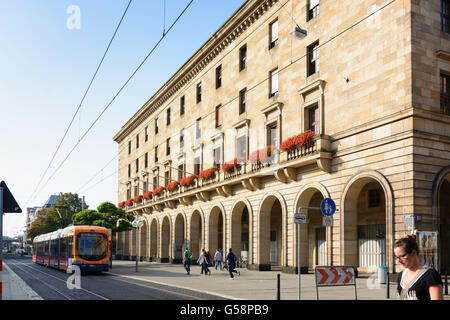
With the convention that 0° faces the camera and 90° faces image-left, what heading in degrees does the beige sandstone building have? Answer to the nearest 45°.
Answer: approximately 45°

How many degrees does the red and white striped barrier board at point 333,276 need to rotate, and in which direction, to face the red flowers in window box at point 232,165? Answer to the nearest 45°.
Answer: approximately 180°

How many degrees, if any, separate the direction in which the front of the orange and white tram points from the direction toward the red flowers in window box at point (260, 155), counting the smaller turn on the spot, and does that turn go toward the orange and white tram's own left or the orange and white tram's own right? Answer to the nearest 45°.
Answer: approximately 45° to the orange and white tram's own left

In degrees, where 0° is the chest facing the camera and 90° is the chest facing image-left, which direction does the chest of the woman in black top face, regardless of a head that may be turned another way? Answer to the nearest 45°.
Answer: approximately 45°

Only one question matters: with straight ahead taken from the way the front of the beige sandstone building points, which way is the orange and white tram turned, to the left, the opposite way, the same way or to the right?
to the left
